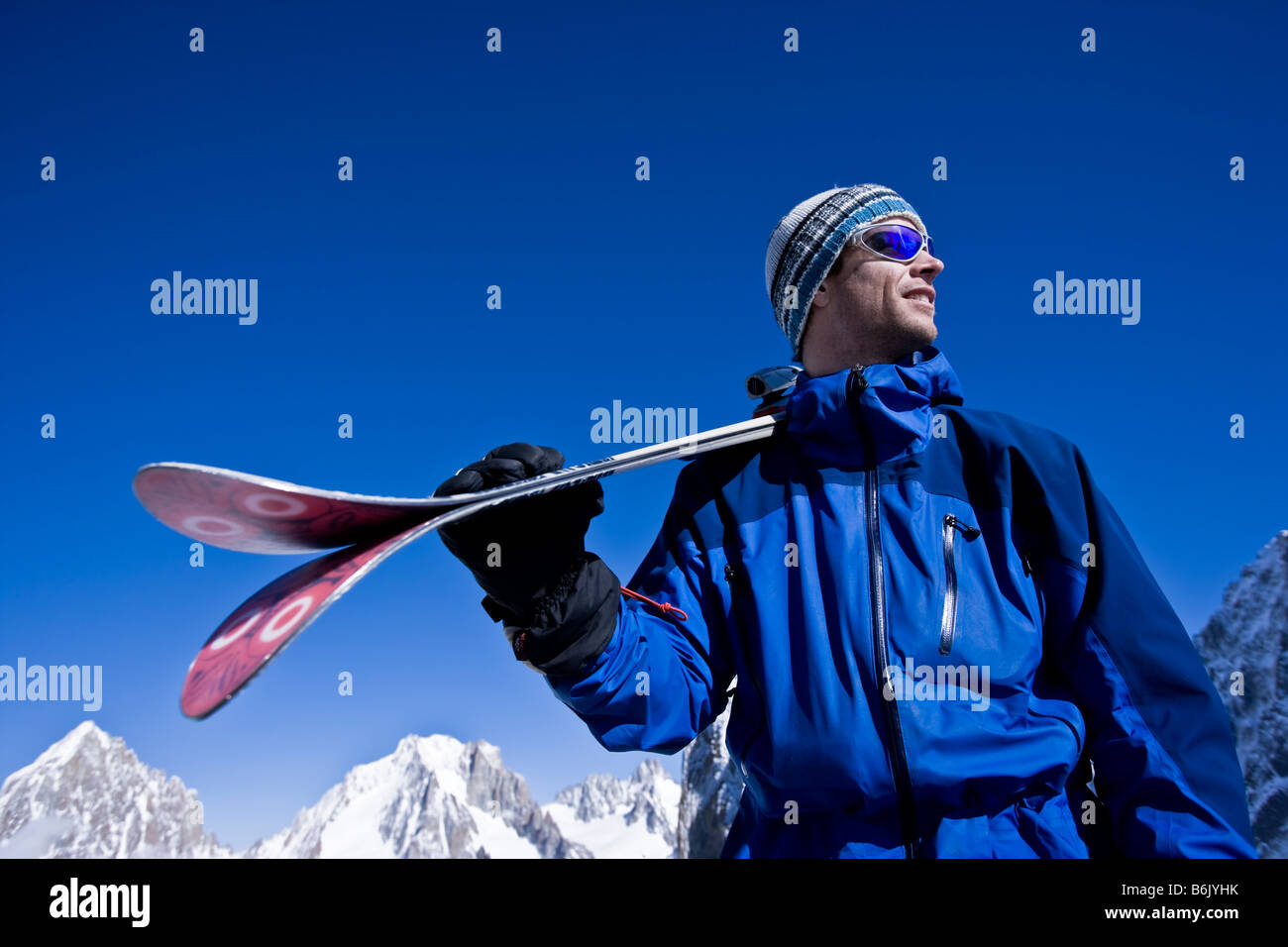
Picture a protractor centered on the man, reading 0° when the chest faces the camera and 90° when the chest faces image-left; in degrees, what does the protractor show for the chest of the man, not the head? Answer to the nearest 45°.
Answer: approximately 0°
